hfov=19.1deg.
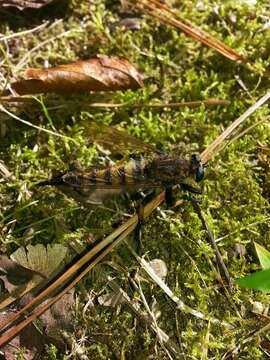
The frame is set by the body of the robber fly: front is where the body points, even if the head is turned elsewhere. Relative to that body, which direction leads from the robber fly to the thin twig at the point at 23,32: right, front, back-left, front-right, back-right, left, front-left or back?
back-left

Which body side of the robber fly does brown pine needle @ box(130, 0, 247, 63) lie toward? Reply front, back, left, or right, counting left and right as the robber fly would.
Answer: left

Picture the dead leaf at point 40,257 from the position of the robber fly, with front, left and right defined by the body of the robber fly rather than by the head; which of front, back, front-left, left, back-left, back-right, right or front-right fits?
back-right

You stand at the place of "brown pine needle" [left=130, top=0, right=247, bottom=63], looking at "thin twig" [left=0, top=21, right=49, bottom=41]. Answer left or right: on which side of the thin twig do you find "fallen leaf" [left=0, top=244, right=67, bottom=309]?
left

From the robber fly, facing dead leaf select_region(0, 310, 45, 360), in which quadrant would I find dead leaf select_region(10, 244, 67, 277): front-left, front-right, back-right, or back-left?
front-right

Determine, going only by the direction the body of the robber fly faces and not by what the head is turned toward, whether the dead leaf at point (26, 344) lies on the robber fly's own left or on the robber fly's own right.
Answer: on the robber fly's own right

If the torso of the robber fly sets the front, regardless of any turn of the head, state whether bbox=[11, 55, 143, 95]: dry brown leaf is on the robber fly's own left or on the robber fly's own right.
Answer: on the robber fly's own left

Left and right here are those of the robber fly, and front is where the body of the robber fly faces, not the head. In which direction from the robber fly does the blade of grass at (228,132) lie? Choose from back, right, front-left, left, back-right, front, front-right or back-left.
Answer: front-left

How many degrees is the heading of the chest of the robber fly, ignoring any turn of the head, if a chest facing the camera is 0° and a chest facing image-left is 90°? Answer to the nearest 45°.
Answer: approximately 270°

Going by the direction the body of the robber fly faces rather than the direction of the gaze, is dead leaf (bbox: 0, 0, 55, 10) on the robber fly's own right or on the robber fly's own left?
on the robber fly's own left

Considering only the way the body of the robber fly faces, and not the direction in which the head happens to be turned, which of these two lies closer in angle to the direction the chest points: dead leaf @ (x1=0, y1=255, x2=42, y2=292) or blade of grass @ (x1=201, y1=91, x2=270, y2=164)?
the blade of grass

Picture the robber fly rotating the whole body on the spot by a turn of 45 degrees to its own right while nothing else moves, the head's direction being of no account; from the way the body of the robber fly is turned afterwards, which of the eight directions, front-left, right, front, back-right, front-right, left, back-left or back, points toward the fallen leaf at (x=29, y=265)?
right
